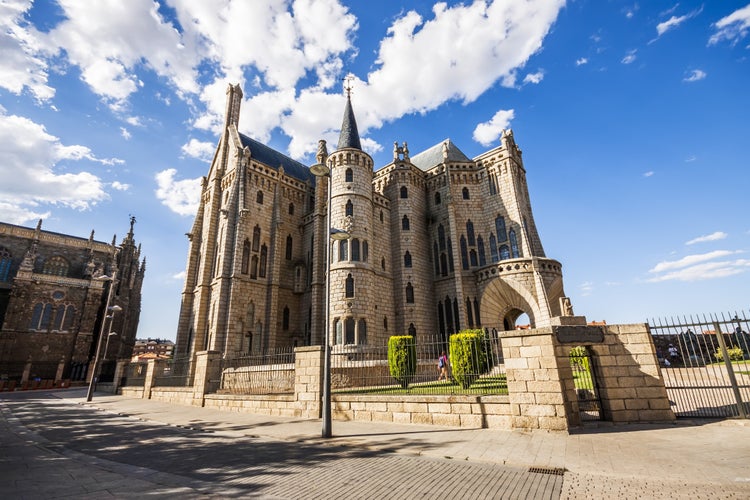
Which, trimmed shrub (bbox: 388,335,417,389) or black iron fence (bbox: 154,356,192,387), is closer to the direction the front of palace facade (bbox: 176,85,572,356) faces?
the trimmed shrub

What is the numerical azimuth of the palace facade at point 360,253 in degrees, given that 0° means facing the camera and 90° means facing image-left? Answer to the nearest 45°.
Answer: approximately 315°

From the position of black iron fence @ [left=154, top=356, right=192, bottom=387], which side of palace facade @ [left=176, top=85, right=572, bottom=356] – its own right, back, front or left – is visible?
right

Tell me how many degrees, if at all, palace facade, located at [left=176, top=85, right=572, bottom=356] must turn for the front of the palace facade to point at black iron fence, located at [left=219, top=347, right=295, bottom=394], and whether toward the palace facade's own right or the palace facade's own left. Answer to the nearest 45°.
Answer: approximately 45° to the palace facade's own right

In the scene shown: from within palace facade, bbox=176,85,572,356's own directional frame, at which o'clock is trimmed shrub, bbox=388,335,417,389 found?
The trimmed shrub is roughly at 1 o'clock from the palace facade.

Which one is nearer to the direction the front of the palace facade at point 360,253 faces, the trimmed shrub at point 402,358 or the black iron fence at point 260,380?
the trimmed shrub

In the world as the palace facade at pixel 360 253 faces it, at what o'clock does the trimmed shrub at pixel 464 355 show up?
The trimmed shrub is roughly at 1 o'clock from the palace facade.

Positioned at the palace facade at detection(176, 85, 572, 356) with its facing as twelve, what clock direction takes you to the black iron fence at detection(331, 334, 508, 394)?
The black iron fence is roughly at 1 o'clock from the palace facade.

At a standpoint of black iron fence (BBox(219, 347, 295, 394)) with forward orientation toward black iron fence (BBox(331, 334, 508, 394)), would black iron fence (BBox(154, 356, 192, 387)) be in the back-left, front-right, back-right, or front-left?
back-left
